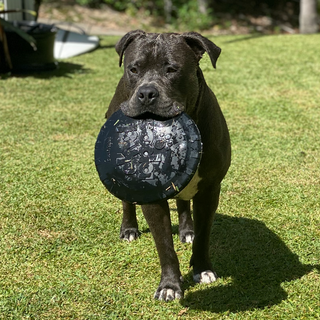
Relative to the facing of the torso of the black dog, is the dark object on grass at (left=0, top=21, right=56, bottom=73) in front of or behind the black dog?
behind

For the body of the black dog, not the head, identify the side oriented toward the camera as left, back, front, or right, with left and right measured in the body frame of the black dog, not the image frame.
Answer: front
